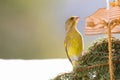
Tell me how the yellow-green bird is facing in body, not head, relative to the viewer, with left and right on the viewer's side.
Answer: facing the viewer and to the right of the viewer
